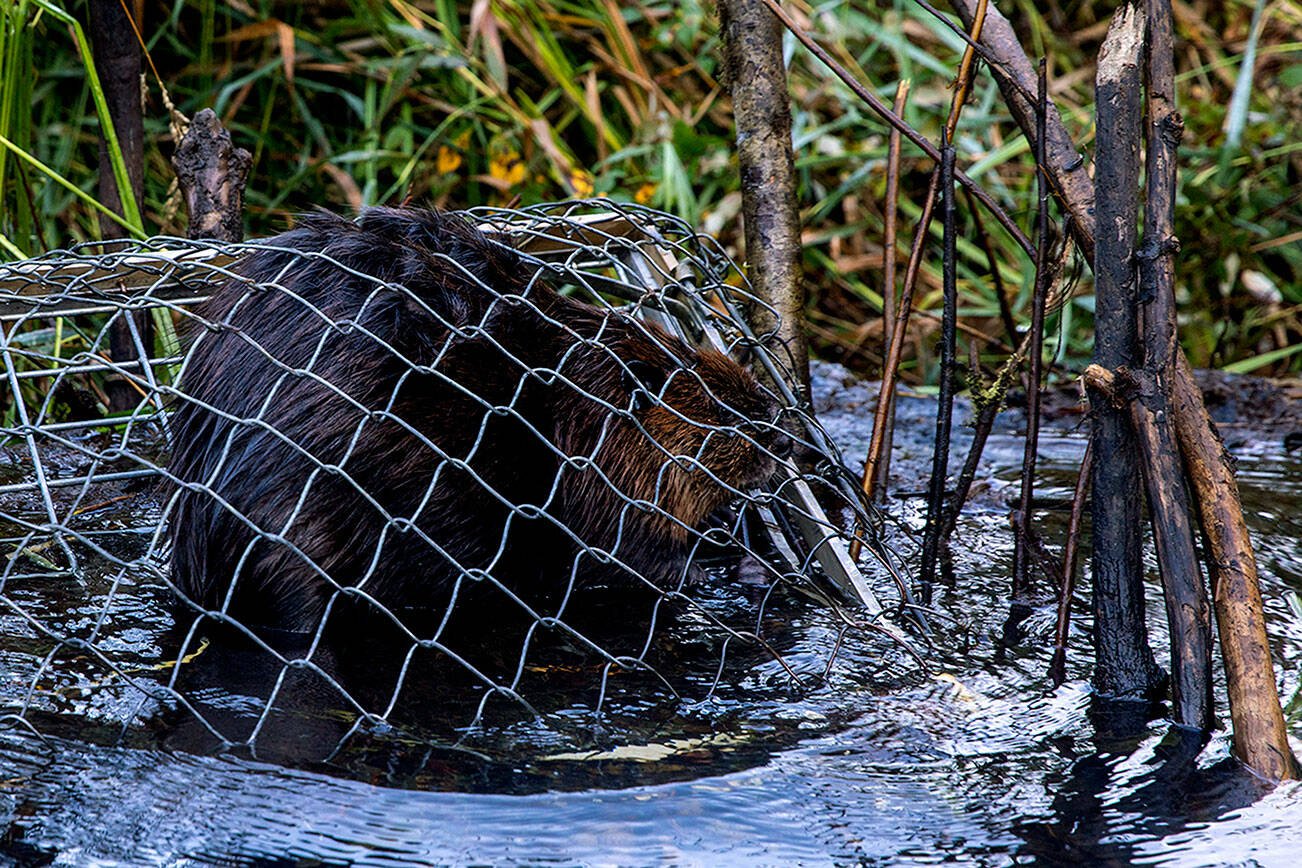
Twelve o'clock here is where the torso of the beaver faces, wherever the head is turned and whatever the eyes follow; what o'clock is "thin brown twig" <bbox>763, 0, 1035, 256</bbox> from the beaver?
The thin brown twig is roughly at 12 o'clock from the beaver.

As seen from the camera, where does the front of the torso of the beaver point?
to the viewer's right

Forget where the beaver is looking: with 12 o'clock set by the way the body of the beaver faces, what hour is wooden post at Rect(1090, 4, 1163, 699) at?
The wooden post is roughly at 1 o'clock from the beaver.

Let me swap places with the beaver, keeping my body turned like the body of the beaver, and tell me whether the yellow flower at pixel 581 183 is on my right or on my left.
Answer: on my left

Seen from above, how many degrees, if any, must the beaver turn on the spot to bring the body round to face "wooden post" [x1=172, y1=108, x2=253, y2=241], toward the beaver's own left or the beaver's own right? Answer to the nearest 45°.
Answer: approximately 135° to the beaver's own left

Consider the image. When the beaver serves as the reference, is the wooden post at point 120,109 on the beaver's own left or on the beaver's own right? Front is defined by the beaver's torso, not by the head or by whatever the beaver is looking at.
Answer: on the beaver's own left

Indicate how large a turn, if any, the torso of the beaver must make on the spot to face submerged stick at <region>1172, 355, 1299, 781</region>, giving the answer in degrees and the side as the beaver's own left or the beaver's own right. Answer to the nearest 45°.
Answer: approximately 45° to the beaver's own right

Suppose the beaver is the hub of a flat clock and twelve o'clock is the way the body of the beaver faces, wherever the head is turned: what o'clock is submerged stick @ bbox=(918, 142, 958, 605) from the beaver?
The submerged stick is roughly at 12 o'clock from the beaver.

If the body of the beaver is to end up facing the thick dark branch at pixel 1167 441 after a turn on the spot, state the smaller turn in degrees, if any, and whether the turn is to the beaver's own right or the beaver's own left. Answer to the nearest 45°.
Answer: approximately 45° to the beaver's own right

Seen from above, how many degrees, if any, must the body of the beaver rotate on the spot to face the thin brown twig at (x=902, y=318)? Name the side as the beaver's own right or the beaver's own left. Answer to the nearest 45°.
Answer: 0° — it already faces it

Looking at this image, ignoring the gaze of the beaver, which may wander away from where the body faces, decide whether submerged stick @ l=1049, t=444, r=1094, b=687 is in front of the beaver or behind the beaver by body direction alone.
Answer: in front

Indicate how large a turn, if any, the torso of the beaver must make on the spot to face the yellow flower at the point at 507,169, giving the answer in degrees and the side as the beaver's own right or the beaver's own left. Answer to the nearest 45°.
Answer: approximately 90° to the beaver's own left

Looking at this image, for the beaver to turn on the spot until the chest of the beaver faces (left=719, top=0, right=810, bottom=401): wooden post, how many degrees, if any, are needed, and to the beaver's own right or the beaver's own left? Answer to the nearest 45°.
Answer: approximately 45° to the beaver's own left
